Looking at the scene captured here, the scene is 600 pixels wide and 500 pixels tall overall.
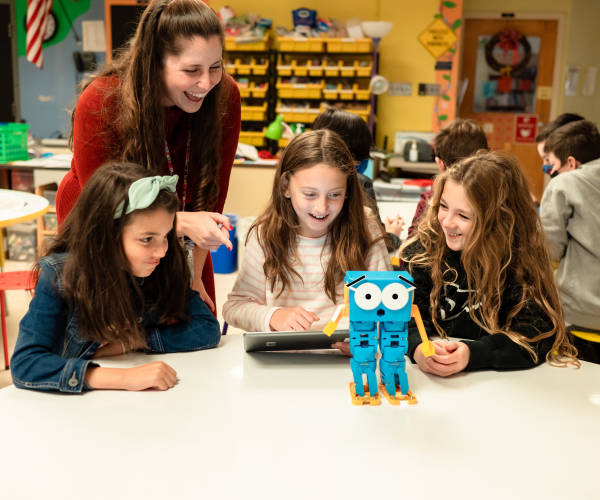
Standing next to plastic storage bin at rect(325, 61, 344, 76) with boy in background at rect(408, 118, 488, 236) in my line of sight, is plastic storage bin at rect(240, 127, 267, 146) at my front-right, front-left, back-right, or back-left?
back-right

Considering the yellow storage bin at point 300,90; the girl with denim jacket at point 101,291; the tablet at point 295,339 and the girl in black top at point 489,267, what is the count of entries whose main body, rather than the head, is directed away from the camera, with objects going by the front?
1

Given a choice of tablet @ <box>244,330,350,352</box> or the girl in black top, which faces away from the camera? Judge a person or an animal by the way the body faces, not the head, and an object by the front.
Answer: the tablet

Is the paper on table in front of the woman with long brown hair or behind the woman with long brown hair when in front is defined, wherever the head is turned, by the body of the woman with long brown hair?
behind

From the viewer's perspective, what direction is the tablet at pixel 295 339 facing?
away from the camera

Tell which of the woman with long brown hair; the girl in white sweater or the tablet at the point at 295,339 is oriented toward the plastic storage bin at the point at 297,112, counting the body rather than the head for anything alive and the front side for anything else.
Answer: the tablet

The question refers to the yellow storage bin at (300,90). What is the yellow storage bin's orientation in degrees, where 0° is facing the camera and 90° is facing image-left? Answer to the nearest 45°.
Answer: approximately 0°

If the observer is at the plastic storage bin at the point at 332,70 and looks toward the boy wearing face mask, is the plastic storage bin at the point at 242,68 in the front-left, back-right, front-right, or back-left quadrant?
back-right

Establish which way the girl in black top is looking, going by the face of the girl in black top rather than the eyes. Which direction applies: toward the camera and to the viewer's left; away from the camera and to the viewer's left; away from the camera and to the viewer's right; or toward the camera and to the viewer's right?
toward the camera and to the viewer's left

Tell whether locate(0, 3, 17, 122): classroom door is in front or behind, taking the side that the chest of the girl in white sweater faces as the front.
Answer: behind

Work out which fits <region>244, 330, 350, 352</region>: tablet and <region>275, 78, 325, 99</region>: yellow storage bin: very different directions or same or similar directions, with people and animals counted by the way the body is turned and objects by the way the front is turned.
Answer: very different directions

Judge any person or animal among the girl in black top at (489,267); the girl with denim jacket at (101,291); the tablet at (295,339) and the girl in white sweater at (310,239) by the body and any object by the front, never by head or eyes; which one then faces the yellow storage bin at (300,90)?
the tablet

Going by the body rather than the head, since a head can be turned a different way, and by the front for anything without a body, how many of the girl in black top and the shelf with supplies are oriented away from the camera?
0

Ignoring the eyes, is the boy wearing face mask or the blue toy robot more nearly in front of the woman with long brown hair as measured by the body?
the blue toy robot

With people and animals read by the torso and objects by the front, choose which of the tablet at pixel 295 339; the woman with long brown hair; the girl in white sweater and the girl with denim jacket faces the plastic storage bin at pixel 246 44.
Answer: the tablet
